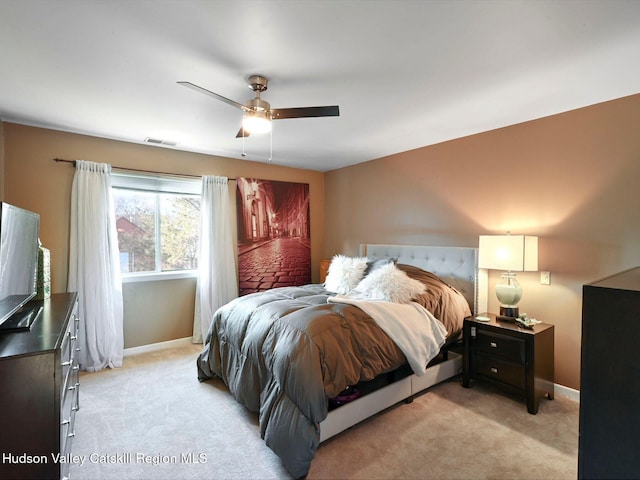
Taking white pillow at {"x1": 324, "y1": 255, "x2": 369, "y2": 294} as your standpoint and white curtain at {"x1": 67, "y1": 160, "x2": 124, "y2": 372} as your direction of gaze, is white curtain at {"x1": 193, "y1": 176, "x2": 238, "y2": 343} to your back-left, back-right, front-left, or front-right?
front-right

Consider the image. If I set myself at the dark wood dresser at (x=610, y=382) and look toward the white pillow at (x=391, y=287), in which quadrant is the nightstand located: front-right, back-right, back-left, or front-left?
front-right

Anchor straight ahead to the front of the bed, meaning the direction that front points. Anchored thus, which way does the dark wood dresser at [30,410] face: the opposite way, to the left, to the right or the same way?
the opposite way

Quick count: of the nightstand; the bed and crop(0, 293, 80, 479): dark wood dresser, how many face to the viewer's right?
1

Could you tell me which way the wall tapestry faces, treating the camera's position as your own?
facing the viewer and to the right of the viewer

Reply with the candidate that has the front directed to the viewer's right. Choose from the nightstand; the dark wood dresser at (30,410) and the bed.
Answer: the dark wood dresser

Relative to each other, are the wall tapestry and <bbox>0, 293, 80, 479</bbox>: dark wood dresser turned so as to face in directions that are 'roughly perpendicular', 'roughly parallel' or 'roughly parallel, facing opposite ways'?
roughly perpendicular

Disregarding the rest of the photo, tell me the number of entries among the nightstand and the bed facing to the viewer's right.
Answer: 0

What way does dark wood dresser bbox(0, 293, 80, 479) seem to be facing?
to the viewer's right

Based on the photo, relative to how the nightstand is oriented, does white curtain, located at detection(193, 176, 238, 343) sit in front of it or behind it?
in front

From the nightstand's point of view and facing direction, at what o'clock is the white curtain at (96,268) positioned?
The white curtain is roughly at 1 o'clock from the nightstand.

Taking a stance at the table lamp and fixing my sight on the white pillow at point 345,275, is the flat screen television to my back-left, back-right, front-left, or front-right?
front-left

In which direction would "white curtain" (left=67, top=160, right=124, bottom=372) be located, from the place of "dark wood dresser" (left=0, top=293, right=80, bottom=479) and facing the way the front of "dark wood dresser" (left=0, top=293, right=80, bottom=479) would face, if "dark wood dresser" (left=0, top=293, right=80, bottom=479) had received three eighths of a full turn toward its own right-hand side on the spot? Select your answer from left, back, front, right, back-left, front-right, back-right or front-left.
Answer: back-right

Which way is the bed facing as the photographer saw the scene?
facing the viewer and to the left of the viewer

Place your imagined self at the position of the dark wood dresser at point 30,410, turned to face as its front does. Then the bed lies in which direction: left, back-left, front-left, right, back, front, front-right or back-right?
front
